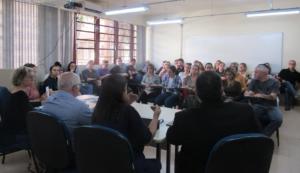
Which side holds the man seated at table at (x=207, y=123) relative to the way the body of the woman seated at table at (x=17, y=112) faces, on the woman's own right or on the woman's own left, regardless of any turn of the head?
on the woman's own right

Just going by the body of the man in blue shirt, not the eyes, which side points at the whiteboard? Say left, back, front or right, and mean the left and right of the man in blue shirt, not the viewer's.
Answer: front

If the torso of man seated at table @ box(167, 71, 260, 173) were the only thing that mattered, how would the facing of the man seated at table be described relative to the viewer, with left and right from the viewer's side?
facing away from the viewer

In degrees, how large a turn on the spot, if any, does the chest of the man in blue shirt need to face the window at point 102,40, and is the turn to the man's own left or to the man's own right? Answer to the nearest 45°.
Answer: approximately 45° to the man's own left

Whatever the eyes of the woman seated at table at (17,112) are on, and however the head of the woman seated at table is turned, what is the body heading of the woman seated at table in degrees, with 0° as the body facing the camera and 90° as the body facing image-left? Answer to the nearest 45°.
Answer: approximately 270°

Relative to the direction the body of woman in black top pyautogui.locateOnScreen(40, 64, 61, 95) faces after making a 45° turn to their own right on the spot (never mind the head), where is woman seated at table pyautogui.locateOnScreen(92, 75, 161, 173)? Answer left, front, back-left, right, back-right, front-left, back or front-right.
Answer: front

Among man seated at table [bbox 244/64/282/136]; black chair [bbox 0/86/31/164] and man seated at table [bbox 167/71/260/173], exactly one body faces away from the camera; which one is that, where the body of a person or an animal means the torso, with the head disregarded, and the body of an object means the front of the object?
man seated at table [bbox 167/71/260/173]

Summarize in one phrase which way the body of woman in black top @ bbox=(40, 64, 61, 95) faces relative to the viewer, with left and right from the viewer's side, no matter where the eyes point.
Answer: facing the viewer and to the right of the viewer

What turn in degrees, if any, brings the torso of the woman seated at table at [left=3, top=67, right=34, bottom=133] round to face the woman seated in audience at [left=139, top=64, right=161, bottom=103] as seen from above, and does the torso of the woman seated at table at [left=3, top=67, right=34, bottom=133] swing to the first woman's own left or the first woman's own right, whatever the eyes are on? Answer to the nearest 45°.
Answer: approximately 45° to the first woman's own left

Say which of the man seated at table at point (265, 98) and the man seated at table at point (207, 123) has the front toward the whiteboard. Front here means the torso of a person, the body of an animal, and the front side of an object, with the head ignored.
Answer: the man seated at table at point (207, 123)

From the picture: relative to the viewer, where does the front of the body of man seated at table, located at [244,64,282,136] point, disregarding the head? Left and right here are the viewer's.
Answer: facing the viewer and to the left of the viewer

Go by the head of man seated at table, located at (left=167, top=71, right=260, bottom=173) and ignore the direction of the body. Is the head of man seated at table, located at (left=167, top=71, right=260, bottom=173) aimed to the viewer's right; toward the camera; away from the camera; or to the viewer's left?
away from the camera

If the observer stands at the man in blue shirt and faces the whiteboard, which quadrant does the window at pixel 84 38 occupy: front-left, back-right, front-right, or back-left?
front-left
